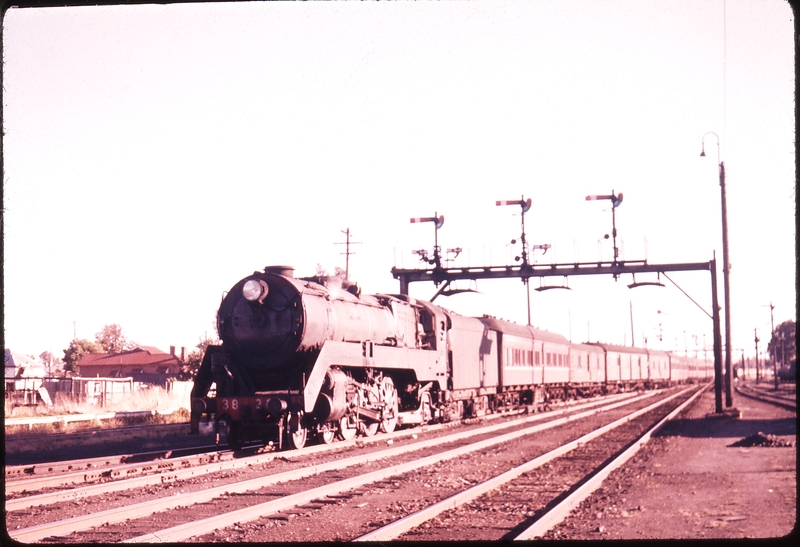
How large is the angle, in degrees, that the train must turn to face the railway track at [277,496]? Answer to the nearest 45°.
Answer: approximately 45° to its left

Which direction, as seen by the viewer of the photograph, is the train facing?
facing the viewer and to the left of the viewer
